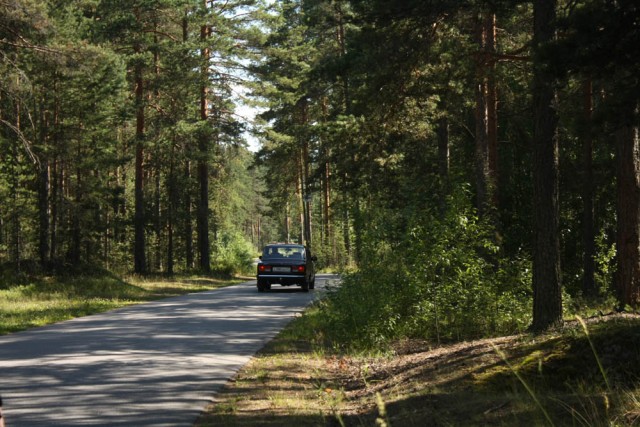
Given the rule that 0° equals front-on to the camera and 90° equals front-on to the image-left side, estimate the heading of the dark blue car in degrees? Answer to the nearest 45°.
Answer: approximately 180°

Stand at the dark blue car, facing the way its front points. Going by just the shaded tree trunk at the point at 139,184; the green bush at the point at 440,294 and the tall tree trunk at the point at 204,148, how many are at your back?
1

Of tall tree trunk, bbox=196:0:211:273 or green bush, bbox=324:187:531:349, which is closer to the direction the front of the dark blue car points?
the tall tree trunk

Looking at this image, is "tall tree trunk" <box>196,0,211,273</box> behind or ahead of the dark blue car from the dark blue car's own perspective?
ahead

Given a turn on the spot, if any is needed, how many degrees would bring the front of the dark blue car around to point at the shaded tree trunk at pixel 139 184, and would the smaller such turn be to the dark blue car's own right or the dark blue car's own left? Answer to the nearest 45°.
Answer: approximately 45° to the dark blue car's own left

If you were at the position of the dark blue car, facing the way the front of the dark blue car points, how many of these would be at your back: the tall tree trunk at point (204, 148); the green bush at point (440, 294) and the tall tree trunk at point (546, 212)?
2

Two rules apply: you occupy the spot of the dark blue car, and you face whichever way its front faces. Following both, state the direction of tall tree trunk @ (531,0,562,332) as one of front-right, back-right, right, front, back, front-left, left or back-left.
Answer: back

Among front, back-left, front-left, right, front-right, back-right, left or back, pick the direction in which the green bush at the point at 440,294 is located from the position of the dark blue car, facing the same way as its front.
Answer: back

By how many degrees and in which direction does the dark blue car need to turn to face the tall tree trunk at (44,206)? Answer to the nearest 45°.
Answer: approximately 45° to its left

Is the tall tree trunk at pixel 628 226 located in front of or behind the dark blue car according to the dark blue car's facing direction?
behind
